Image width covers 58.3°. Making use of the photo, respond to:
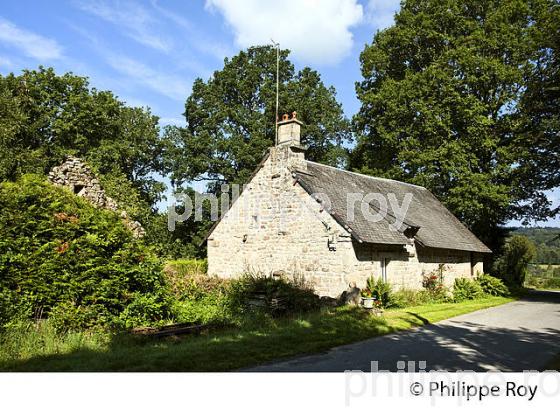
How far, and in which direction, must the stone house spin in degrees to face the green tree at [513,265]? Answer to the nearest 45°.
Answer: approximately 90° to its left

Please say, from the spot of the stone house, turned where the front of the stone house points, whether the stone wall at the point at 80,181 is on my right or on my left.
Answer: on my right

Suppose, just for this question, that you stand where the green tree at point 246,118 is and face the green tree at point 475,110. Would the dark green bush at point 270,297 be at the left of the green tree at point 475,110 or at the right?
right

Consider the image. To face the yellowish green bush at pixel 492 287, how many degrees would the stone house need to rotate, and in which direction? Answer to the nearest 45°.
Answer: approximately 90° to its left

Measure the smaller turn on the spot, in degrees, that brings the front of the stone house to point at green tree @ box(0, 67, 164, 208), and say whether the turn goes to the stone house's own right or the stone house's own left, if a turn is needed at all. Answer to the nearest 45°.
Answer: approximately 180°

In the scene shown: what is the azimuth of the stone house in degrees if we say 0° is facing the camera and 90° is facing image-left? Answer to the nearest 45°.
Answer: approximately 315°
